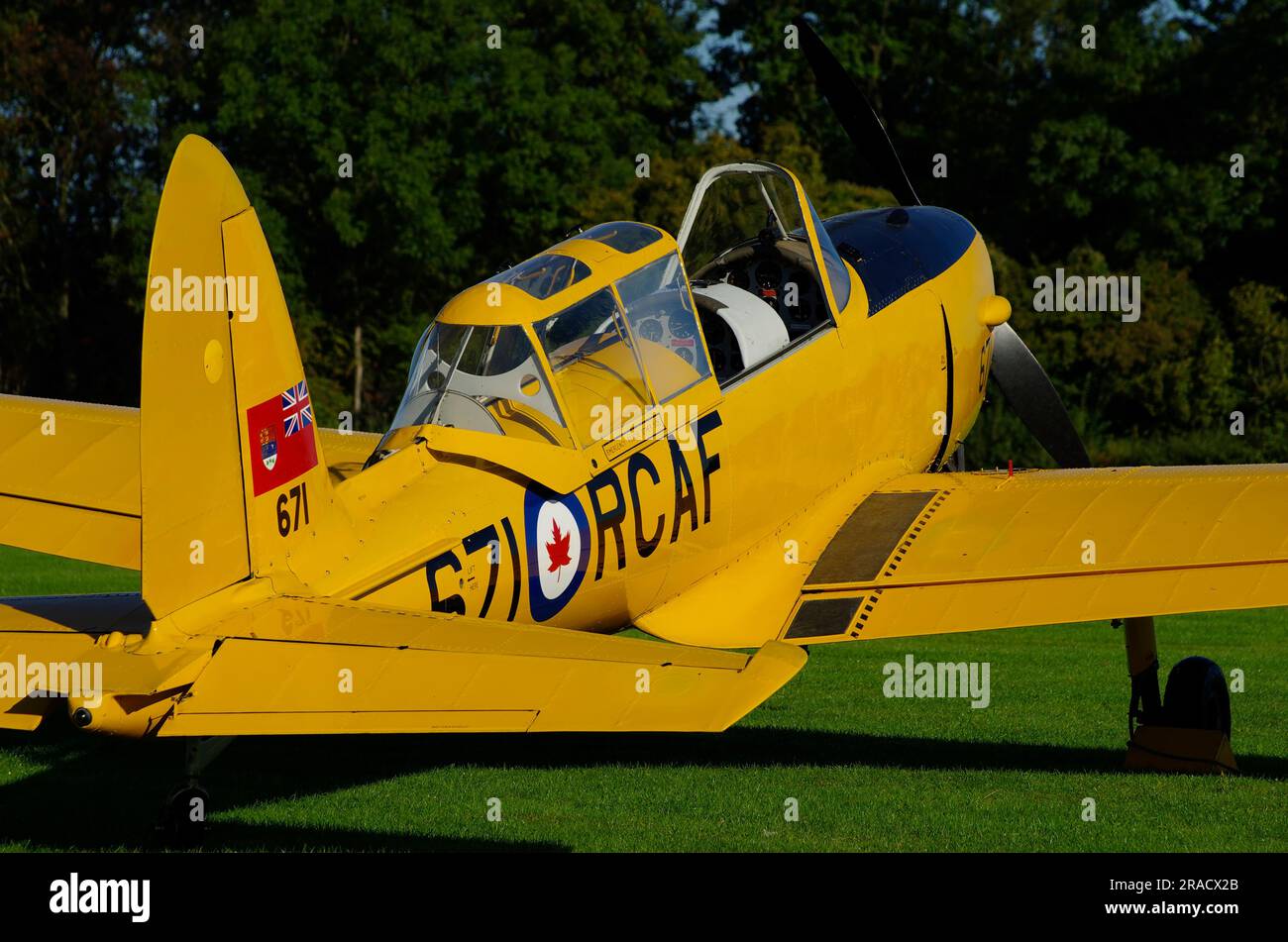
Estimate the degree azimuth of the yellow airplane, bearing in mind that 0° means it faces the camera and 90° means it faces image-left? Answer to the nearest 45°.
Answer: approximately 225°
